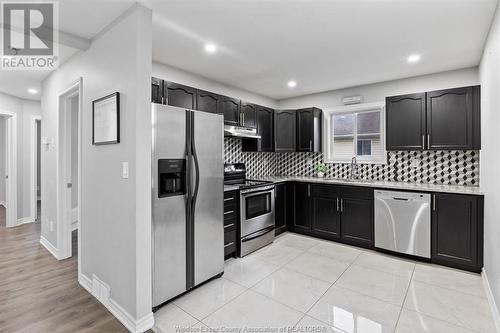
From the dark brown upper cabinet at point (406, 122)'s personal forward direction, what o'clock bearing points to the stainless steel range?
The stainless steel range is roughly at 2 o'clock from the dark brown upper cabinet.

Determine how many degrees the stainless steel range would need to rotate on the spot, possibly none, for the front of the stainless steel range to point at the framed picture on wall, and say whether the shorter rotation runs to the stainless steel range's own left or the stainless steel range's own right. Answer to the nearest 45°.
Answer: approximately 90° to the stainless steel range's own right

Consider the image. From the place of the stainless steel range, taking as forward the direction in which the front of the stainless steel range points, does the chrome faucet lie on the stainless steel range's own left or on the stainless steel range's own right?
on the stainless steel range's own left

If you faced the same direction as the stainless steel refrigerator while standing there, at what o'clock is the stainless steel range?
The stainless steel range is roughly at 9 o'clock from the stainless steel refrigerator.

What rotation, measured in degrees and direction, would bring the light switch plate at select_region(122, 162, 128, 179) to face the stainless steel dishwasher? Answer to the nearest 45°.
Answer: approximately 135° to its left

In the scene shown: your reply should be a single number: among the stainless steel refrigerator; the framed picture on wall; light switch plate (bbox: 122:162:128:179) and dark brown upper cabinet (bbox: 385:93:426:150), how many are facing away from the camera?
0

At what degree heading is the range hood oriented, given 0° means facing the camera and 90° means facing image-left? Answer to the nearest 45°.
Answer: approximately 315°

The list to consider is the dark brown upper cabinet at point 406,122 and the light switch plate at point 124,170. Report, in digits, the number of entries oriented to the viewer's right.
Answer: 0

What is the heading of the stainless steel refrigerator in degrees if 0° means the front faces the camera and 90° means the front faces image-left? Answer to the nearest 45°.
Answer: approximately 315°

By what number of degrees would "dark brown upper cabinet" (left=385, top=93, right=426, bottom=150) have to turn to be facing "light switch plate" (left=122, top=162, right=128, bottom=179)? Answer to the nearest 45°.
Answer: approximately 45° to its right

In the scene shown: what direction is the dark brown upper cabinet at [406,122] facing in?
toward the camera

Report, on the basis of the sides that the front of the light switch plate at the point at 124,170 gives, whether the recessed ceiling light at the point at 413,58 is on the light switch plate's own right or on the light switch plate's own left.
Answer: on the light switch plate's own left
